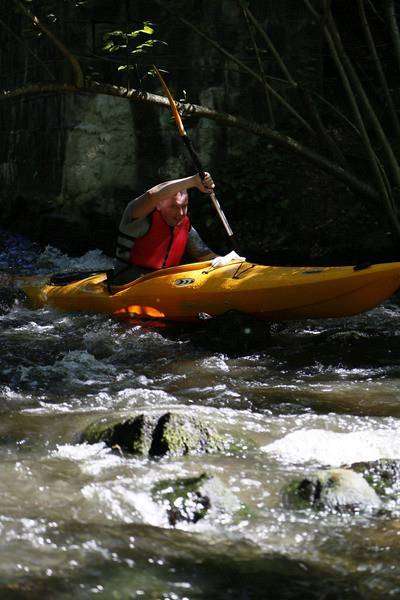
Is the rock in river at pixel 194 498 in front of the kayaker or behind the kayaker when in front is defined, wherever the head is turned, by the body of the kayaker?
in front

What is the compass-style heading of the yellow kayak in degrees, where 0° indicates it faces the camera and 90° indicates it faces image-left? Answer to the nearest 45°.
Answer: approximately 270°

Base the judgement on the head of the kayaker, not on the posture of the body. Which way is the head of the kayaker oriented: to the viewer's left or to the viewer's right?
to the viewer's right

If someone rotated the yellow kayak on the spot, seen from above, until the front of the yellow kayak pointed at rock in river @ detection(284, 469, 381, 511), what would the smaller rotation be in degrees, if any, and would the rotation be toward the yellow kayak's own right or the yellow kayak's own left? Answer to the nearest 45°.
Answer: approximately 90° to the yellow kayak's own right

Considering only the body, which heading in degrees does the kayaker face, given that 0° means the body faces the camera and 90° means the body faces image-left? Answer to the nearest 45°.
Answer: approximately 315°

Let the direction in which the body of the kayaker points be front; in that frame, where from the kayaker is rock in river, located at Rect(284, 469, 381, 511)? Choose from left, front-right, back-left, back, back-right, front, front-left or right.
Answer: front-right

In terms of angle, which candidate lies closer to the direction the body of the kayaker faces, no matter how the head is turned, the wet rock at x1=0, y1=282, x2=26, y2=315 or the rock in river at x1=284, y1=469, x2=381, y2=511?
the rock in river
